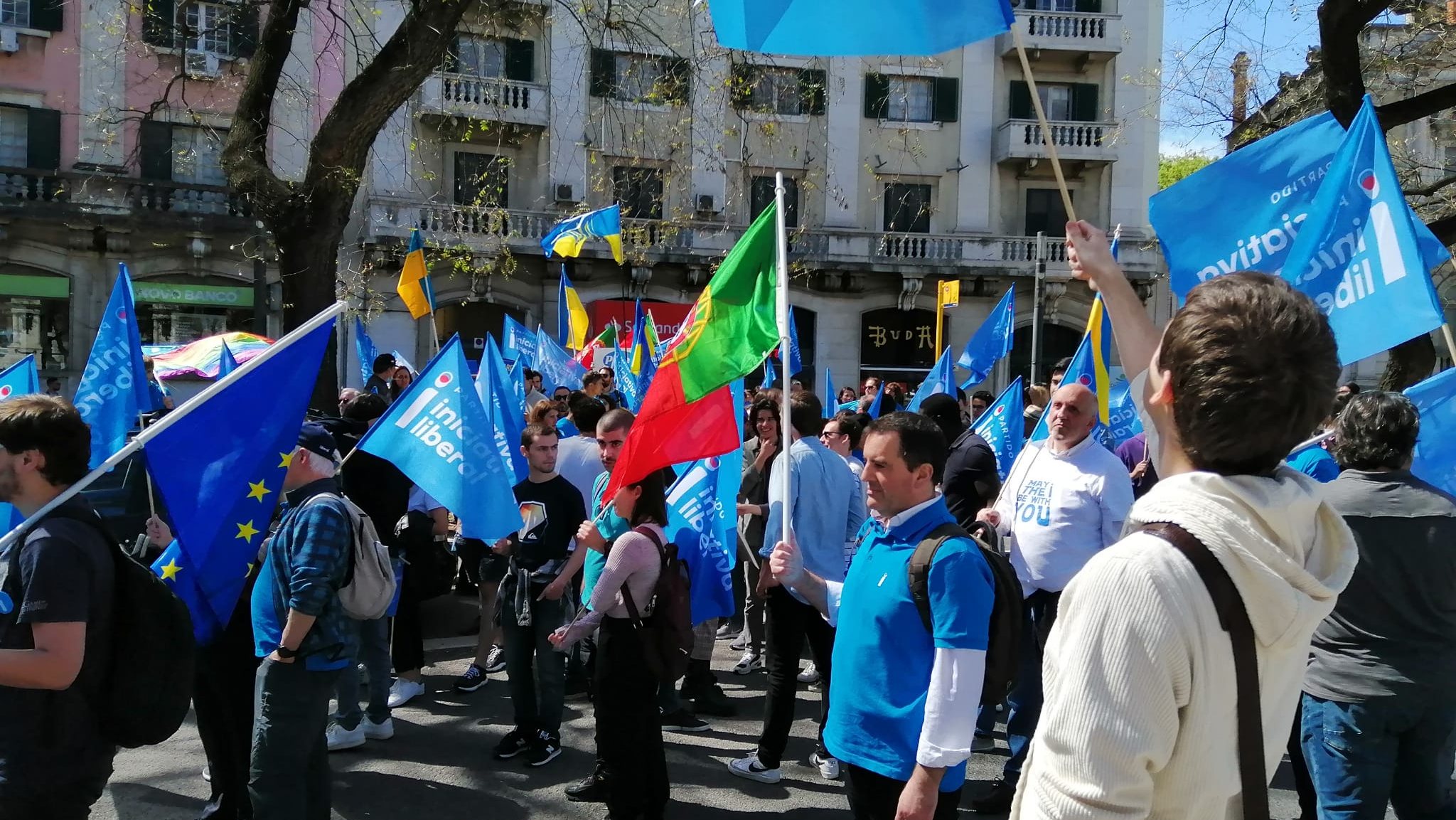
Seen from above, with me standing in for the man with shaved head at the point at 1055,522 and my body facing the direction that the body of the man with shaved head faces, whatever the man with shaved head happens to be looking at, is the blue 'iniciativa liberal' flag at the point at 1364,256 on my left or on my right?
on my left

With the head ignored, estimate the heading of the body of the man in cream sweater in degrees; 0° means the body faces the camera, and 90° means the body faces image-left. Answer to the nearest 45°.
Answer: approximately 135°

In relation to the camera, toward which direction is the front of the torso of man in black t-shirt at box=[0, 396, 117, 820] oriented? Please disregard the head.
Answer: to the viewer's left

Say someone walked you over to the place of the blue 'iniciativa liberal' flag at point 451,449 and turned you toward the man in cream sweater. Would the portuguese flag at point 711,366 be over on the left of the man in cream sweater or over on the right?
left

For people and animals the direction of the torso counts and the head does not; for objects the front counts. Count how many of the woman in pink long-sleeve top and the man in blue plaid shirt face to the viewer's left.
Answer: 2

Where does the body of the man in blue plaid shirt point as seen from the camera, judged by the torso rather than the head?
to the viewer's left

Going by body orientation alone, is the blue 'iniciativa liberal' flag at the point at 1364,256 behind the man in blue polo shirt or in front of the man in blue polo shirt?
behind

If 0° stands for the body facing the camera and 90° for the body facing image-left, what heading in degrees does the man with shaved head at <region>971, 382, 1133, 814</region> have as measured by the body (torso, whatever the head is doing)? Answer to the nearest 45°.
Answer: approximately 45°

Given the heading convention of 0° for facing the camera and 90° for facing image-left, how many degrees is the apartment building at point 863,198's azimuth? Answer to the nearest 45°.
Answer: approximately 0°

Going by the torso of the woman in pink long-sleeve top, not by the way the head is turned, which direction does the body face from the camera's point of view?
to the viewer's left

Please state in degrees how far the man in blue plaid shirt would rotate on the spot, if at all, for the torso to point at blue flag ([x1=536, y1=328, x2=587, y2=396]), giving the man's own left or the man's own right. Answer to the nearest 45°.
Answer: approximately 90° to the man's own right

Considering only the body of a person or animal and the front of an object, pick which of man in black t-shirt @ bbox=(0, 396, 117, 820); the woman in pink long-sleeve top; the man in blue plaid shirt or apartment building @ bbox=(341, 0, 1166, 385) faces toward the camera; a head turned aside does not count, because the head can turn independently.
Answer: the apartment building
